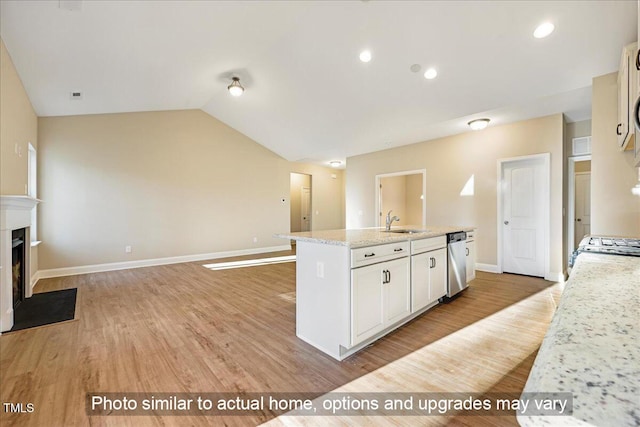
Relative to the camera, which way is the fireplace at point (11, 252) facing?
to the viewer's right

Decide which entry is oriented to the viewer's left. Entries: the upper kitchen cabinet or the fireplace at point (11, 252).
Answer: the upper kitchen cabinet

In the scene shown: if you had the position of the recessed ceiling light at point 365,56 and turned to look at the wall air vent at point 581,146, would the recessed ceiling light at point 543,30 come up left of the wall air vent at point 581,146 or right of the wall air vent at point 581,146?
right

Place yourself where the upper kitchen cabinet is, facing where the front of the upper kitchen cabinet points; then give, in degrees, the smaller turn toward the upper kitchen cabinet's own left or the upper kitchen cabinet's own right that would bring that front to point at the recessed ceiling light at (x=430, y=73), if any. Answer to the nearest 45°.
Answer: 0° — it already faces it

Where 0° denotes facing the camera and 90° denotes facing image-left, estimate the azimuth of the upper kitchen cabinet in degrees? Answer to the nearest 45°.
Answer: approximately 90°

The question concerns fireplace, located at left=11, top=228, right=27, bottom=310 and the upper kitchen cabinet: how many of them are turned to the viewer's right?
1

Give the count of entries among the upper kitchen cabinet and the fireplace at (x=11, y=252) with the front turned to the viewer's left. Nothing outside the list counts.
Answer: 1
